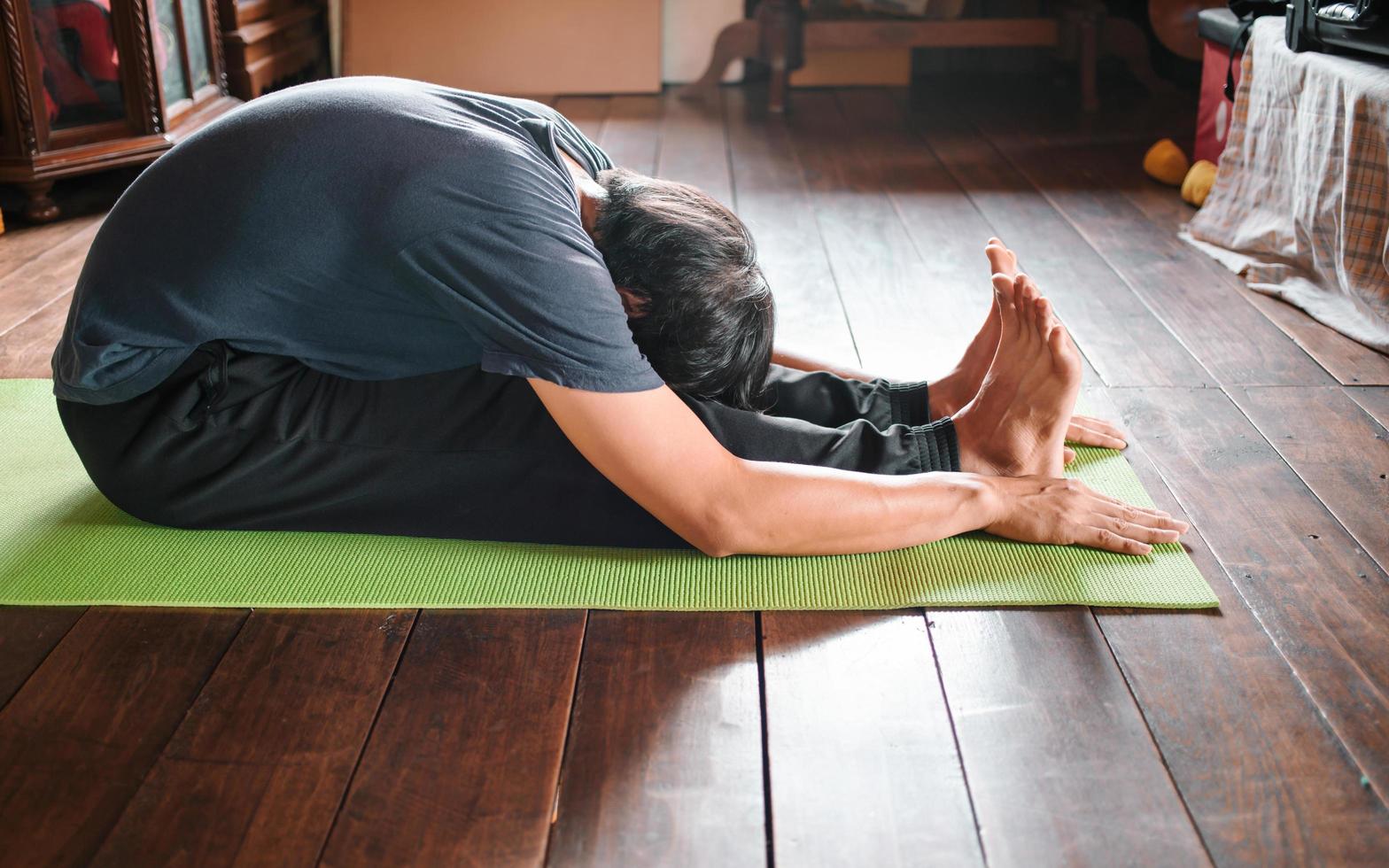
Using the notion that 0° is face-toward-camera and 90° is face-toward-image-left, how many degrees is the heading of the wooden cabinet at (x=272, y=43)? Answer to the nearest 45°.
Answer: approximately 315°

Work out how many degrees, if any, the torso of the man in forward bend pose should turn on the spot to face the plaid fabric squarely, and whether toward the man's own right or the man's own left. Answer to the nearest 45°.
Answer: approximately 45° to the man's own left

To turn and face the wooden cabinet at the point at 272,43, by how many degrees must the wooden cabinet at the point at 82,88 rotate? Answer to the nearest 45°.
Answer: approximately 90° to its left

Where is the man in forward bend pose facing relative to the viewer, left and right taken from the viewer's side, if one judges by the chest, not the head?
facing to the right of the viewer

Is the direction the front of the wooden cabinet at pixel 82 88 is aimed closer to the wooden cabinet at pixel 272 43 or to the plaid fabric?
the plaid fabric

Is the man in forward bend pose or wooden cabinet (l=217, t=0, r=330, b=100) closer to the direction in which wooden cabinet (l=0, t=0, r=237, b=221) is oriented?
the man in forward bend pose

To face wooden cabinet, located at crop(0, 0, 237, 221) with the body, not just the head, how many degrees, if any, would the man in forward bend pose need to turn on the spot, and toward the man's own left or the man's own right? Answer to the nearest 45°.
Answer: approximately 135° to the man's own left
